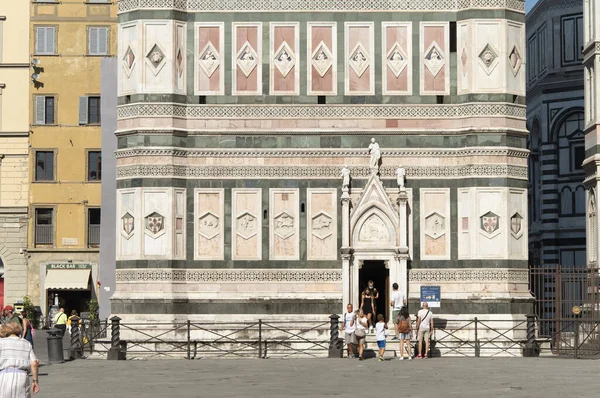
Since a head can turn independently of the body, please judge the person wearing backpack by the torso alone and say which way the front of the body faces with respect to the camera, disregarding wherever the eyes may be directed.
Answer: away from the camera

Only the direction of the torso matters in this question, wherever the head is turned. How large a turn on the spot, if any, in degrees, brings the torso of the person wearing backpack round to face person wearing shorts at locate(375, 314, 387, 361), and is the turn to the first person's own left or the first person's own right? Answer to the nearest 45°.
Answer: approximately 90° to the first person's own left

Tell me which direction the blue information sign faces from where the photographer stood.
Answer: facing the viewer

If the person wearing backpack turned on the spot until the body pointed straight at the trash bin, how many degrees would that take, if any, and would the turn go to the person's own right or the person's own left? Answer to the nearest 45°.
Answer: approximately 90° to the person's own left

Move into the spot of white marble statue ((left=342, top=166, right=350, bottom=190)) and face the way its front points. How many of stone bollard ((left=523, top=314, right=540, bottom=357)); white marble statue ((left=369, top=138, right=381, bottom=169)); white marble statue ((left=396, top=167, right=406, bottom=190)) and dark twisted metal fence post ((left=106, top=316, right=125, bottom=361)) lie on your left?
3

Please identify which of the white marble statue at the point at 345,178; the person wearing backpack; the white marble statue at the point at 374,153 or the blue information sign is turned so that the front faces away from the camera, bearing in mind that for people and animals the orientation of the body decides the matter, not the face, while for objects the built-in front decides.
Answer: the person wearing backpack

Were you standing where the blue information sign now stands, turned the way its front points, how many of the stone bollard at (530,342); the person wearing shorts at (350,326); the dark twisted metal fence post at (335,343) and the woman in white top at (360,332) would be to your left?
1

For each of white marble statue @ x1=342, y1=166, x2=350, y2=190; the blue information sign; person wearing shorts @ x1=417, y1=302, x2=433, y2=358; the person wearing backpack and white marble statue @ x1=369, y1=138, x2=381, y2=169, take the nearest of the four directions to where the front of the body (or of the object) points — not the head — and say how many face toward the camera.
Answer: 3

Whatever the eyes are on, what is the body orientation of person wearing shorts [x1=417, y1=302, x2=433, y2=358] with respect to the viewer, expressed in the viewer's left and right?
facing away from the viewer

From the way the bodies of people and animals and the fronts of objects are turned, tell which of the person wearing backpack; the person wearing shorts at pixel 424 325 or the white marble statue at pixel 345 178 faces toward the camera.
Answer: the white marble statue

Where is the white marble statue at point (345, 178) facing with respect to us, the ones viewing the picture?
facing the viewer

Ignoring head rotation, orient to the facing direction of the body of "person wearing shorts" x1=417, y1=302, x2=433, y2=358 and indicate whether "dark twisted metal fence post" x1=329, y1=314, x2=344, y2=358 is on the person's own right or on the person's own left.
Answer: on the person's own left

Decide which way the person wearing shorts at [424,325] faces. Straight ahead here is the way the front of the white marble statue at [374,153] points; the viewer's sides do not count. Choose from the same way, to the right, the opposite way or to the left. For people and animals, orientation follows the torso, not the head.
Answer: the opposite way
